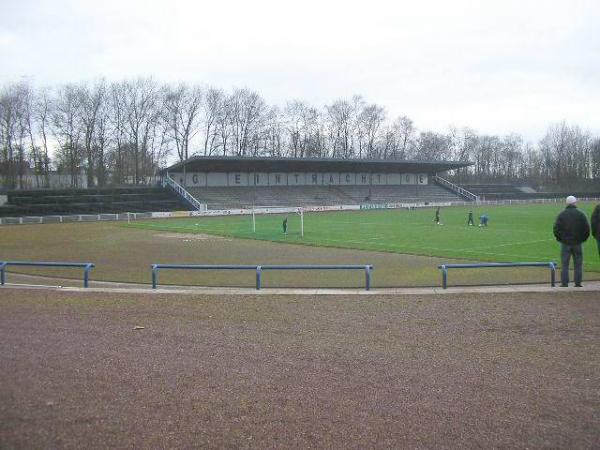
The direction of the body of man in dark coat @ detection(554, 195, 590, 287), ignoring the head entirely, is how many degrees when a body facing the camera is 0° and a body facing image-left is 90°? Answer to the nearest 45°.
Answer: approximately 180°
